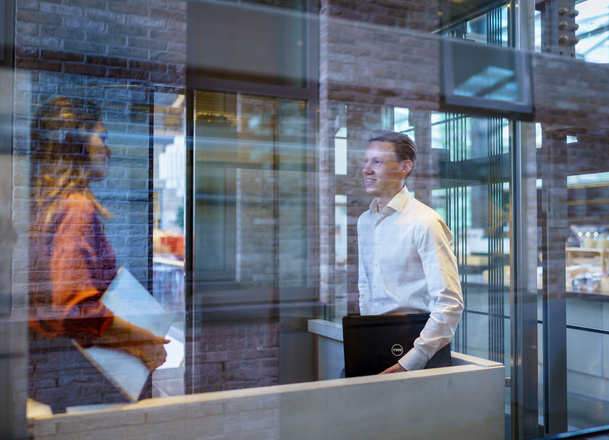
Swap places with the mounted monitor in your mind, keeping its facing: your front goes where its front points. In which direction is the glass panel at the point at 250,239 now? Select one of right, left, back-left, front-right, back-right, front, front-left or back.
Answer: right

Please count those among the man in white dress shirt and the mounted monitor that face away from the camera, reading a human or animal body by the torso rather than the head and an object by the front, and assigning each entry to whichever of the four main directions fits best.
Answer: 0

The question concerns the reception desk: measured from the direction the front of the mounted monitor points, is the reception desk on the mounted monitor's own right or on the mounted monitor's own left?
on the mounted monitor's own right

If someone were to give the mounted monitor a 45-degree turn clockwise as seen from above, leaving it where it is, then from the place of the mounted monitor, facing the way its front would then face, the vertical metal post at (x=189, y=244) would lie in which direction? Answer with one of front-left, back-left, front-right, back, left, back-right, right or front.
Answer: front-right

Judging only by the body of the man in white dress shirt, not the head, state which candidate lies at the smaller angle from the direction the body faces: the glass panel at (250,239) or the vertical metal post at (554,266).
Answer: the glass panel

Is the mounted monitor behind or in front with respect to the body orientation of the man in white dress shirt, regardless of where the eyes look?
behind

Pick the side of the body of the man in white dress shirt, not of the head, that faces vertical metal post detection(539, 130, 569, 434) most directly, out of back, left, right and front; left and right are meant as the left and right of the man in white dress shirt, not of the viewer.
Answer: back

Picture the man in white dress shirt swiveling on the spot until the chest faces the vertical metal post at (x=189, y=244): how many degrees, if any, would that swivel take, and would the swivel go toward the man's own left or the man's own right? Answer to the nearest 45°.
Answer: approximately 45° to the man's own right

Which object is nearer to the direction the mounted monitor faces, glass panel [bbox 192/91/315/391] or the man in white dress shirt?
the man in white dress shirt

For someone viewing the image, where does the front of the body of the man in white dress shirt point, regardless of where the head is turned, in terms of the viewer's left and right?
facing the viewer and to the left of the viewer
